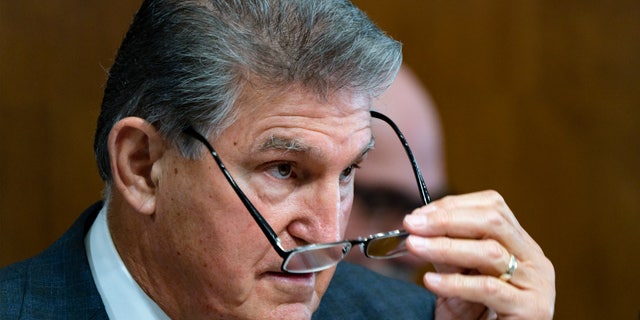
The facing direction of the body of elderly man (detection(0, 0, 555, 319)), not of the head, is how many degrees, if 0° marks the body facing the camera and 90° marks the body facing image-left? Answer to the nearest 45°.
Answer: approximately 315°

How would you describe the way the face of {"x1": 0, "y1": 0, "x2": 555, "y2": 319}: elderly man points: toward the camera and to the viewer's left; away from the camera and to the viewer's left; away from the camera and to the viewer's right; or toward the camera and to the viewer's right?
toward the camera and to the viewer's right

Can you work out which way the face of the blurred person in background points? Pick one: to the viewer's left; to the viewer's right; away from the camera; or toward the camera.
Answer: toward the camera

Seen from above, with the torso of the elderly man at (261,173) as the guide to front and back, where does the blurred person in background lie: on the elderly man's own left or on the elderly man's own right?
on the elderly man's own left
